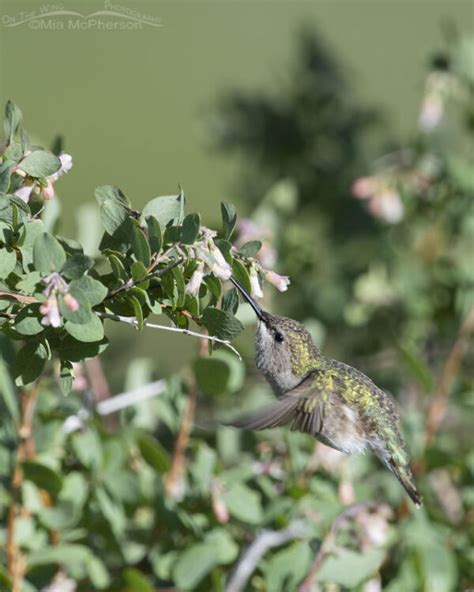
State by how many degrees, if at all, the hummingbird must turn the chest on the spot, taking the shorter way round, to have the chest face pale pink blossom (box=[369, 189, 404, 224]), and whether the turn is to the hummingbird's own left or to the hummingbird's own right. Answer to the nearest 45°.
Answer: approximately 90° to the hummingbird's own right

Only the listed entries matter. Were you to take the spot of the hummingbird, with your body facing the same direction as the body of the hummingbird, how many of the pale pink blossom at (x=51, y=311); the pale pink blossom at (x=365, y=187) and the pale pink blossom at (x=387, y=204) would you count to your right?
2

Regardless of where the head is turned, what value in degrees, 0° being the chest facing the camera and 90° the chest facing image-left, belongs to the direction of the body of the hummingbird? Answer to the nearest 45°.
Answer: approximately 90°

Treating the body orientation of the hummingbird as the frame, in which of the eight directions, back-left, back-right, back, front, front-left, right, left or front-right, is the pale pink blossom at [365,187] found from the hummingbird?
right

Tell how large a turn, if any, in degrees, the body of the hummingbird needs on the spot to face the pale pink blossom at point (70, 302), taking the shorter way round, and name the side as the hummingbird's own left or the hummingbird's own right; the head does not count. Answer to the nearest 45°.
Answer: approximately 45° to the hummingbird's own left

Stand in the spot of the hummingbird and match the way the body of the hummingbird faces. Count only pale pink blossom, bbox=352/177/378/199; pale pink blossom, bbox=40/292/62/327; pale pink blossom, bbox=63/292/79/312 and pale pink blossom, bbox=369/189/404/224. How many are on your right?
2

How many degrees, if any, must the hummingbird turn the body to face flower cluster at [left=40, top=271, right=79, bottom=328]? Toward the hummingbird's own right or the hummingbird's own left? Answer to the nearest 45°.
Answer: approximately 45° to the hummingbird's own left

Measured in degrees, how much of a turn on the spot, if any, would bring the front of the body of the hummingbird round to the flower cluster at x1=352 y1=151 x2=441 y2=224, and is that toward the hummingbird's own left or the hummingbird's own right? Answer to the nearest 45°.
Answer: approximately 90° to the hummingbird's own right
